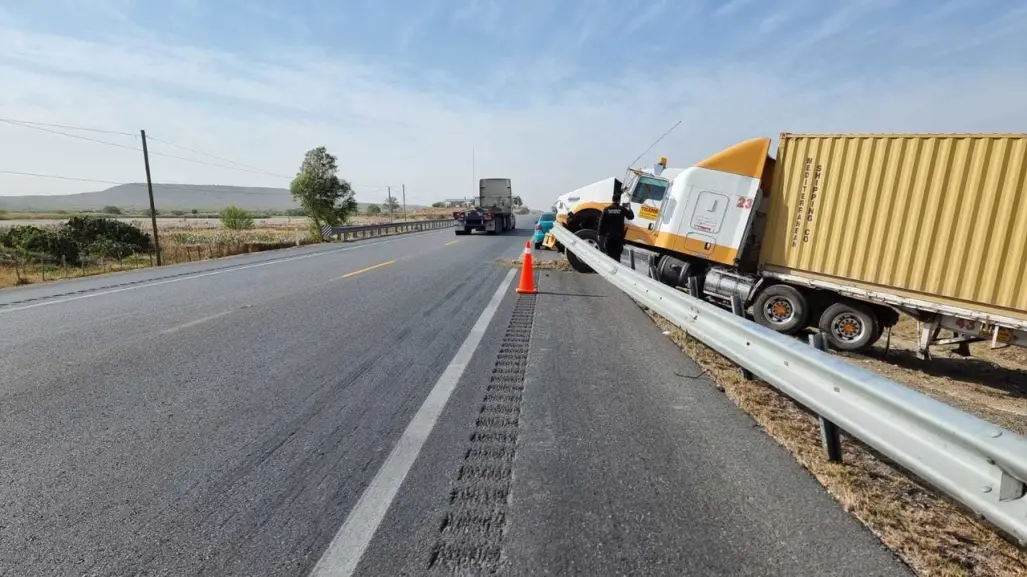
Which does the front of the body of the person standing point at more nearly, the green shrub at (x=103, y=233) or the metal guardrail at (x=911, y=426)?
the green shrub

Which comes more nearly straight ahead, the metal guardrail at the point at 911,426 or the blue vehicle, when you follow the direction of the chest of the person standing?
the blue vehicle

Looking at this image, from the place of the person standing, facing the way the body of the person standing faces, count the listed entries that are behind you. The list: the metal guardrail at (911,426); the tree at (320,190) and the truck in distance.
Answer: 1

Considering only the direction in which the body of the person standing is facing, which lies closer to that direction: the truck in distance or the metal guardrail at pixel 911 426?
the truck in distance

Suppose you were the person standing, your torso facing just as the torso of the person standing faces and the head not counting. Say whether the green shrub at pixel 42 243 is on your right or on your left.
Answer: on your left

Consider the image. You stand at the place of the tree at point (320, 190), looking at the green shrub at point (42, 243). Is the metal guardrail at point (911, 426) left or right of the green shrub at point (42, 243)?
left

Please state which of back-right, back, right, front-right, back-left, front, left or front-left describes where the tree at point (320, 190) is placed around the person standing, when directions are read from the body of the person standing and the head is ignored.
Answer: front-left

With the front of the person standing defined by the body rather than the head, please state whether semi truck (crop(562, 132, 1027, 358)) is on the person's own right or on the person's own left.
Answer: on the person's own right

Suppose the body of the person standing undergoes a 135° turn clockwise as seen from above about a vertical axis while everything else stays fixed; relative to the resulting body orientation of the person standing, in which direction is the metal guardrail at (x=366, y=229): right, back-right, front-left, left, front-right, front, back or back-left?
back

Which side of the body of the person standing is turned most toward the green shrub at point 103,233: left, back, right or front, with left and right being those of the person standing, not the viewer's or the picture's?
left

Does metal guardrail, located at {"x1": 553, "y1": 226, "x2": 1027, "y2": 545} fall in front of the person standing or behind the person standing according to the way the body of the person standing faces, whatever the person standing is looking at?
behind

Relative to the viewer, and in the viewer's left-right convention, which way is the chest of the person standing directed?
facing away from the viewer

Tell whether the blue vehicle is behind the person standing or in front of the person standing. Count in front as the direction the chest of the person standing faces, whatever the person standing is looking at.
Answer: in front
